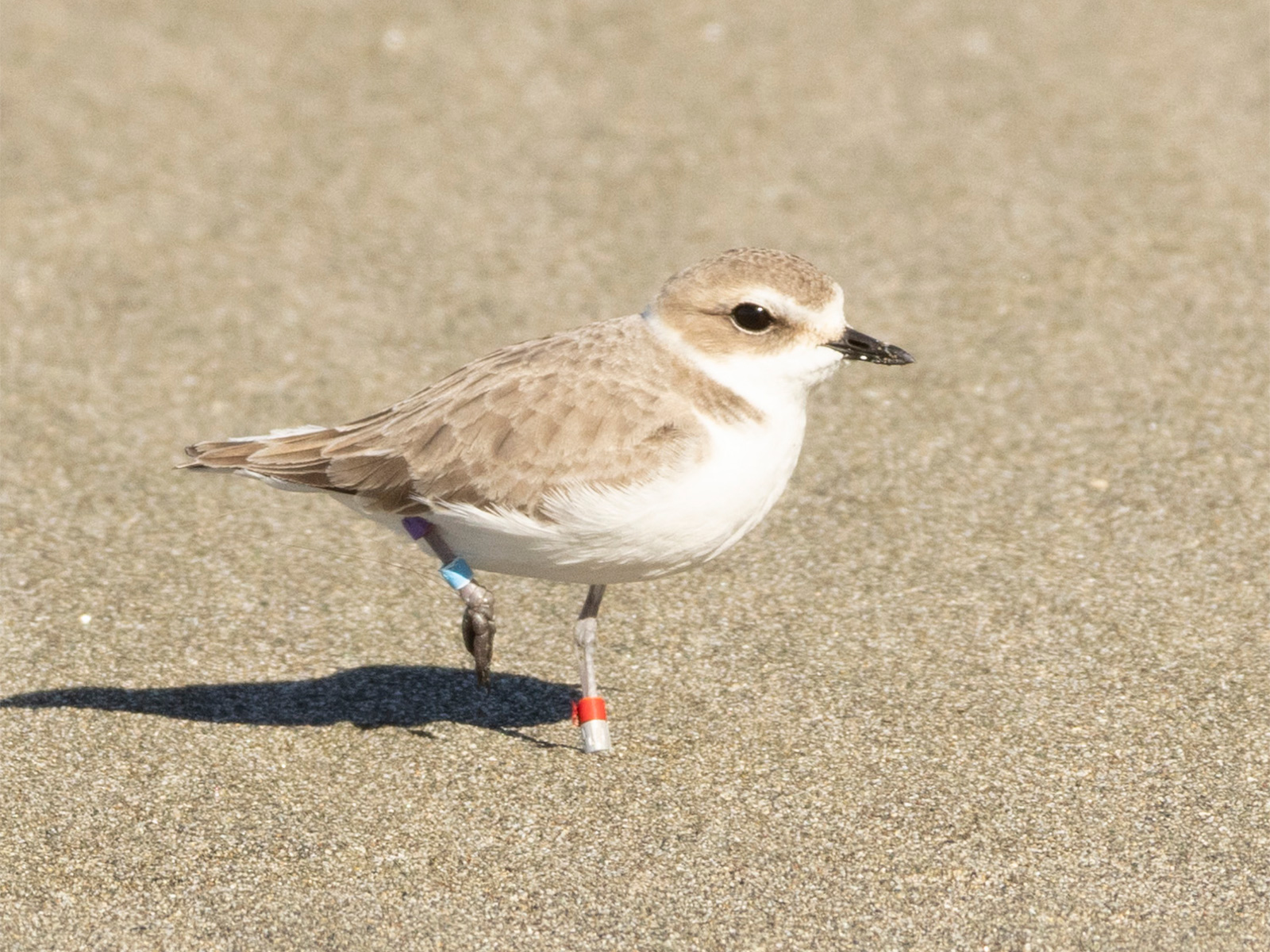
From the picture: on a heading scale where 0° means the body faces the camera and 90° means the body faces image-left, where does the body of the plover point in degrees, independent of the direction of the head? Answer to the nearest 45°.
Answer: approximately 270°
